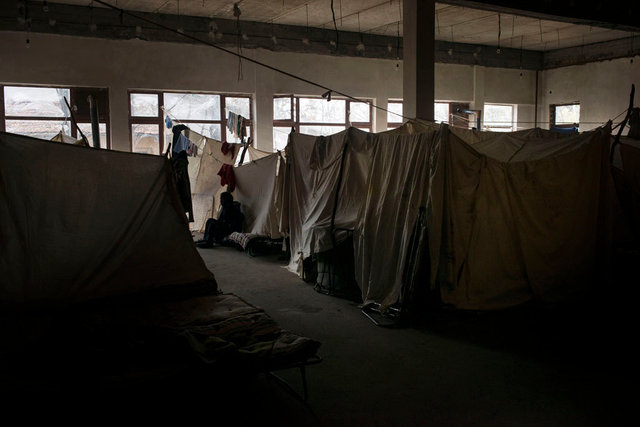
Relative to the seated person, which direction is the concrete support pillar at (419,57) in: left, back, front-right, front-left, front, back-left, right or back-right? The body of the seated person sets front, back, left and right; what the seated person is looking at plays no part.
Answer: back-left

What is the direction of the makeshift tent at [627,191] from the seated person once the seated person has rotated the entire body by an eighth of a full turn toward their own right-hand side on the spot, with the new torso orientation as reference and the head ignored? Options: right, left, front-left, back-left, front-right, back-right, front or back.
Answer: back

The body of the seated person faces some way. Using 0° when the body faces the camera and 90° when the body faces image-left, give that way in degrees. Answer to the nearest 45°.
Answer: approximately 90°

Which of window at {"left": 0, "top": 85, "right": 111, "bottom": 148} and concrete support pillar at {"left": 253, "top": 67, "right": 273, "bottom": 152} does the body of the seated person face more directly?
the window

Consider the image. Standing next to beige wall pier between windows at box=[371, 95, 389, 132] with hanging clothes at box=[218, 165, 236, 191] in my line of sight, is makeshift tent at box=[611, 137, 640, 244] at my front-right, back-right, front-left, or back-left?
front-left

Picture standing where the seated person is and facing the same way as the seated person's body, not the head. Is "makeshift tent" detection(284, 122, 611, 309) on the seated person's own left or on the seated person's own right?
on the seated person's own left

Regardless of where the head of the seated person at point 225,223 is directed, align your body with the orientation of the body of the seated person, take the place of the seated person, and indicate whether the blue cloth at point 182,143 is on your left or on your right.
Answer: on your right

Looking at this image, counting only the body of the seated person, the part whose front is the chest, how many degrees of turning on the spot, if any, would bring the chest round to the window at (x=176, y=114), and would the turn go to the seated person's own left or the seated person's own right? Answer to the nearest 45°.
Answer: approximately 90° to the seated person's own right

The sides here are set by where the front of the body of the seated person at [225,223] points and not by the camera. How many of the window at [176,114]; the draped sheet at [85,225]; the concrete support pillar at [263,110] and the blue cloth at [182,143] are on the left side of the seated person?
1

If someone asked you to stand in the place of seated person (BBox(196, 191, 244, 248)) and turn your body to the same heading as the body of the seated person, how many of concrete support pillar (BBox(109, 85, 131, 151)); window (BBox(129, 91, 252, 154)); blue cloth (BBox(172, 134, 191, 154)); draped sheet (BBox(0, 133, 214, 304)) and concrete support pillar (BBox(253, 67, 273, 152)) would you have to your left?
1

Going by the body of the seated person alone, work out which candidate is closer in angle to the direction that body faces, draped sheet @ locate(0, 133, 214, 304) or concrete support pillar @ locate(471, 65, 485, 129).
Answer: the draped sheet

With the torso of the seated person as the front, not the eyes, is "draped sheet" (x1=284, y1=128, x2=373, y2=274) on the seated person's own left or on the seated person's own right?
on the seated person's own left

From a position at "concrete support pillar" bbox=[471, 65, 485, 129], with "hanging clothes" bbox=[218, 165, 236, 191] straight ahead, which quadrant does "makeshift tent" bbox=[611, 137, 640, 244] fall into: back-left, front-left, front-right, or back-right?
front-left
